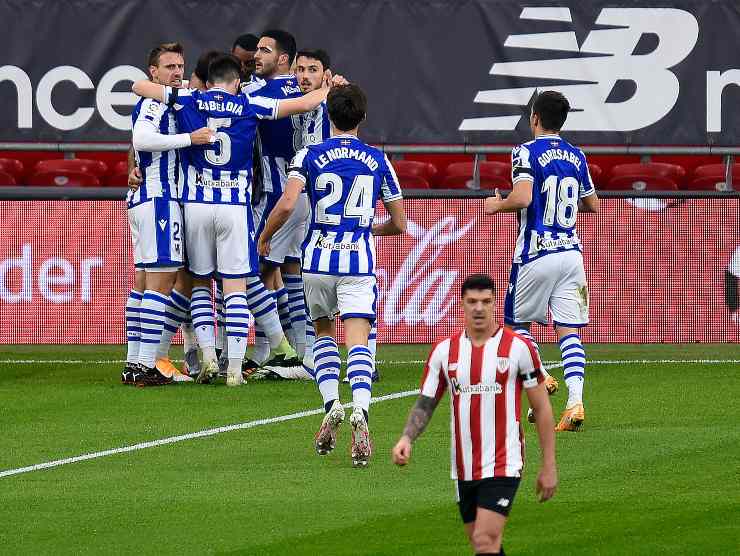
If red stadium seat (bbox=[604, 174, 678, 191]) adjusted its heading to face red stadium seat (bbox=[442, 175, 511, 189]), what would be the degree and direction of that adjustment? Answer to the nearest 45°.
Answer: approximately 90° to its right

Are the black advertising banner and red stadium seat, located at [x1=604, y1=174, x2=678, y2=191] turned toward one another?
no

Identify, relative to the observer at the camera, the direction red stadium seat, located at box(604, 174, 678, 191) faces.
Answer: facing the viewer

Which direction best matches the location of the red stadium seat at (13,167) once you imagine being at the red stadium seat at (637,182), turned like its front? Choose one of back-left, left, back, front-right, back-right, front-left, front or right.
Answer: right

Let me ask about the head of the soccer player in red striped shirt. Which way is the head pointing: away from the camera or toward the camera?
toward the camera

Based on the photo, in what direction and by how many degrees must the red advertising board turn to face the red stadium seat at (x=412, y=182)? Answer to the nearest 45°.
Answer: approximately 180°

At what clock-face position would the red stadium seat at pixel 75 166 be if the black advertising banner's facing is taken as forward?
The red stadium seat is roughly at 3 o'clock from the black advertising banner.

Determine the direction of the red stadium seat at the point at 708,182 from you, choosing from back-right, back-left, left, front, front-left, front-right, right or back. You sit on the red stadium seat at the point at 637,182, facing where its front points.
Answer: left

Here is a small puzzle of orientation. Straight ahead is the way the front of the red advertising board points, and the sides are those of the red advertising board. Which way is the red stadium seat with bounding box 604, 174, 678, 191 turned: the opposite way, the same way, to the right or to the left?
the same way

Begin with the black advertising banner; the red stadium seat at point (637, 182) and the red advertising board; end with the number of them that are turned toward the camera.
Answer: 3

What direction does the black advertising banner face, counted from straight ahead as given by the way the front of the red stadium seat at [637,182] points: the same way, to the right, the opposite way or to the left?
the same way

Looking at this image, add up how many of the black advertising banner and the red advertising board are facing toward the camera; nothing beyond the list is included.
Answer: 2

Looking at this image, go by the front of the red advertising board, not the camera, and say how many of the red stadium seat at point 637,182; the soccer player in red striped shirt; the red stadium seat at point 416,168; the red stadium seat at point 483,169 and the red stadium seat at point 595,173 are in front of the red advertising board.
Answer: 1

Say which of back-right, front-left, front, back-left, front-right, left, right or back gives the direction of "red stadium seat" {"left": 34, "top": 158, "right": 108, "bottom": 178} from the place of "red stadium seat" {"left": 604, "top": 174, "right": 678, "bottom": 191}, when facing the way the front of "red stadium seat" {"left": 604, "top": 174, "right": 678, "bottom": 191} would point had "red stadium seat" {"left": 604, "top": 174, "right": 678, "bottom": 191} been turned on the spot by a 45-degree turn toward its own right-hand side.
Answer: front-right

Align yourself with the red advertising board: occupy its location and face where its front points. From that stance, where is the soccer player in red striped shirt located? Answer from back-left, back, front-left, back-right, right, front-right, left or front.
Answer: front

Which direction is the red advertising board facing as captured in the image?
toward the camera
